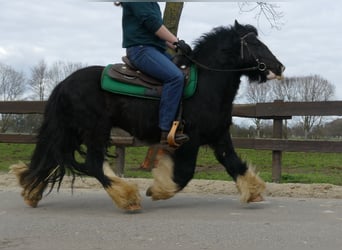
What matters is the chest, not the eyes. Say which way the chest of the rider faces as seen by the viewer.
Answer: to the viewer's right

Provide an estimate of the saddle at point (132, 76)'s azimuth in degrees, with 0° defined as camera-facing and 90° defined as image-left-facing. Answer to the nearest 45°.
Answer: approximately 270°

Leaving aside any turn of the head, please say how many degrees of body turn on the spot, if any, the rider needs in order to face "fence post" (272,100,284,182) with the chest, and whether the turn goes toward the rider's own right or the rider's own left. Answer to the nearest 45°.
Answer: approximately 45° to the rider's own left

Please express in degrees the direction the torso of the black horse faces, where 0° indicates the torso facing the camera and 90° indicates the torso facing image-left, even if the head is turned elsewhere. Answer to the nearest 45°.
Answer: approximately 270°
